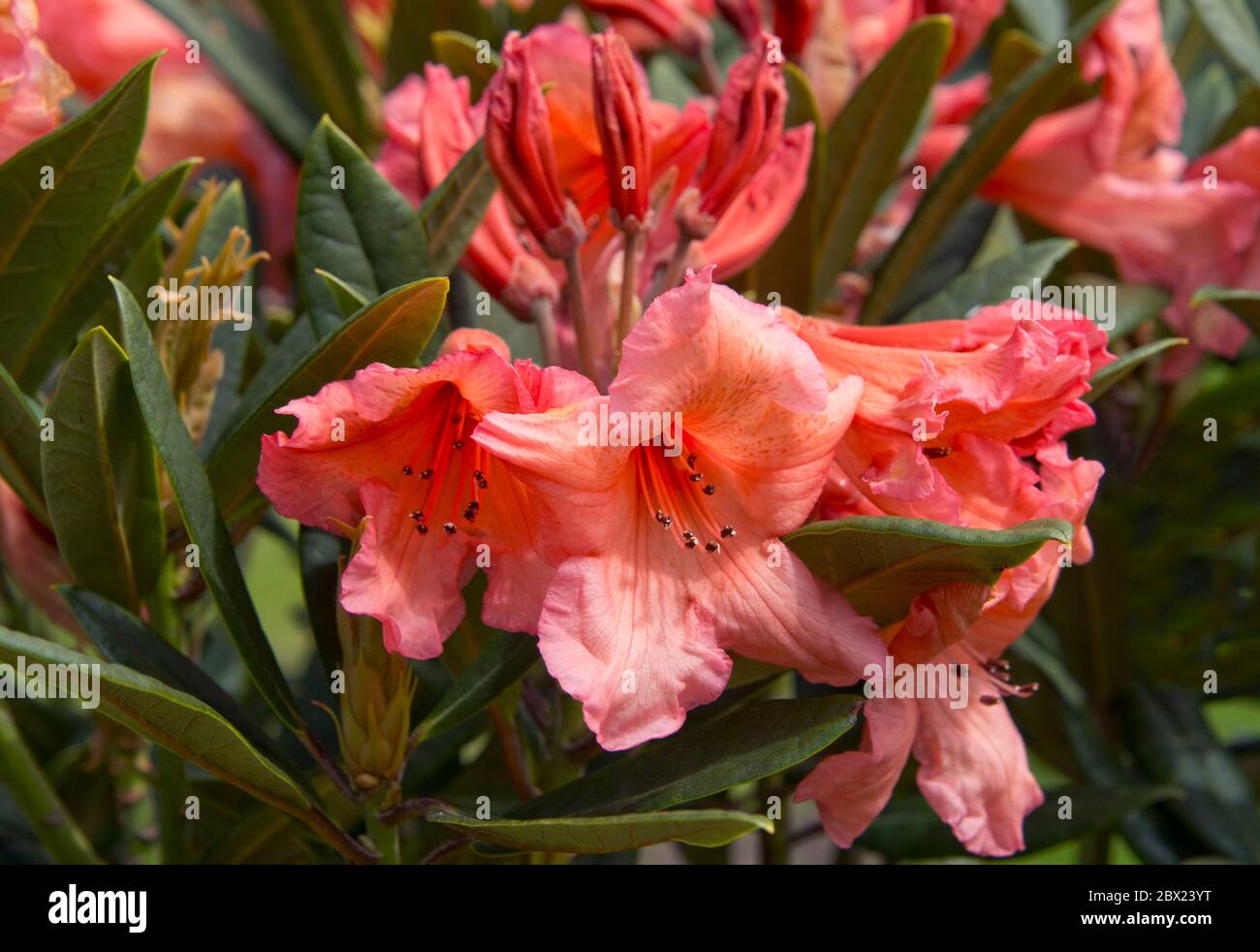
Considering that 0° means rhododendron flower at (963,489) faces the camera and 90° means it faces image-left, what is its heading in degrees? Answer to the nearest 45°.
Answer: approximately 315°

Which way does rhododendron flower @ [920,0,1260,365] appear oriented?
to the viewer's right

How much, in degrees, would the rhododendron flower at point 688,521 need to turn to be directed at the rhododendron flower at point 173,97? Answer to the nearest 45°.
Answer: approximately 135° to its right

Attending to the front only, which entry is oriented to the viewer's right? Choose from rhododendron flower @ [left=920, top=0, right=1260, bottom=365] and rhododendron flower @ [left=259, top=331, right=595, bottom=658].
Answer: rhododendron flower @ [left=920, top=0, right=1260, bottom=365]

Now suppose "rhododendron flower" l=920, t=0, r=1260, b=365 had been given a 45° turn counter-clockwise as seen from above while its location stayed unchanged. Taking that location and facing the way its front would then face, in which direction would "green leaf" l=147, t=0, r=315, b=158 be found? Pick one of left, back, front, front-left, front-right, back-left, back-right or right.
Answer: back-left

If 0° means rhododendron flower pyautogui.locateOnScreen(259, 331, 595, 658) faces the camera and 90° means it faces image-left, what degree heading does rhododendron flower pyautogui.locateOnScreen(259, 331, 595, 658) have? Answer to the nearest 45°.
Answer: approximately 0°
